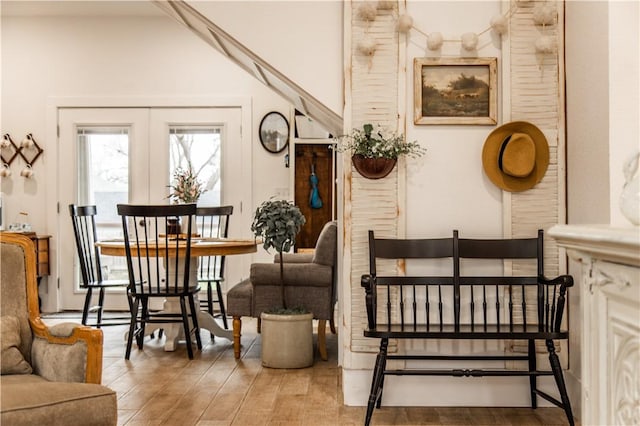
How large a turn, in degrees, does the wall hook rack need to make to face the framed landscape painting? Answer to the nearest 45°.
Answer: approximately 45° to its left

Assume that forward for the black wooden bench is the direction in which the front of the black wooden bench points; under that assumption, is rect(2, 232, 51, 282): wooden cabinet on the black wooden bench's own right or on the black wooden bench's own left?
on the black wooden bench's own right

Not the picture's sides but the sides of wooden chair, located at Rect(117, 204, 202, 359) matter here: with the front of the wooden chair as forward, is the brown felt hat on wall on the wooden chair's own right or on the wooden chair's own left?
on the wooden chair's own right

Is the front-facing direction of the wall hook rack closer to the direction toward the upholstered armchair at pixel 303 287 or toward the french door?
the upholstered armchair

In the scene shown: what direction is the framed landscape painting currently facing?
toward the camera

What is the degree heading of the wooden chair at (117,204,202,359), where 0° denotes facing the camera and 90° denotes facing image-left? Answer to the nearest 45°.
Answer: approximately 180°

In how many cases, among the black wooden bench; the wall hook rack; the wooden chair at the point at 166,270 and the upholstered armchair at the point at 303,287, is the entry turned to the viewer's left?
1

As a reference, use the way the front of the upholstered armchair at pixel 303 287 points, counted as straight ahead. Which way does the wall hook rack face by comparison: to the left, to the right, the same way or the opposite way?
to the left

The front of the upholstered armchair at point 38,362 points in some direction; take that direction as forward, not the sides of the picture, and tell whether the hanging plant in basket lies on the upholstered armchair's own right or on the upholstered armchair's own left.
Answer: on the upholstered armchair's own left

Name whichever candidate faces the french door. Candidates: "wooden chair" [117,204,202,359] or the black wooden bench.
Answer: the wooden chair

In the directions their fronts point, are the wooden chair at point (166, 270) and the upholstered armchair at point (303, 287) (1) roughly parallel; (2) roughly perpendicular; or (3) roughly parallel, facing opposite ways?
roughly perpendicular

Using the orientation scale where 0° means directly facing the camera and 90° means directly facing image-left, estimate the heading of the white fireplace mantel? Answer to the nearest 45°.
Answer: approximately 45°

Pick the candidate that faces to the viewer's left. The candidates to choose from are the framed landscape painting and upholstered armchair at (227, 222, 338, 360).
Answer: the upholstered armchair

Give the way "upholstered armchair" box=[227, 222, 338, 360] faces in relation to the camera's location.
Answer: facing to the left of the viewer
